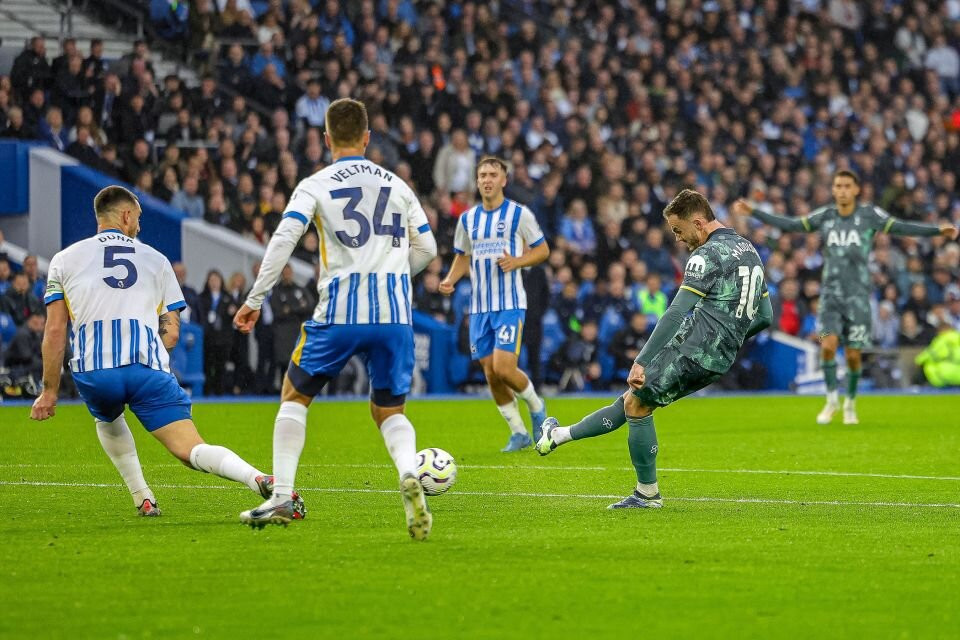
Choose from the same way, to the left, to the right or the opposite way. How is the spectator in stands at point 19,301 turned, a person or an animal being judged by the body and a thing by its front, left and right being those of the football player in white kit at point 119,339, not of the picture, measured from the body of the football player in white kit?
the opposite way

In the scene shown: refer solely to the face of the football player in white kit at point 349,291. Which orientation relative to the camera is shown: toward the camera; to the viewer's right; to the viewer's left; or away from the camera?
away from the camera

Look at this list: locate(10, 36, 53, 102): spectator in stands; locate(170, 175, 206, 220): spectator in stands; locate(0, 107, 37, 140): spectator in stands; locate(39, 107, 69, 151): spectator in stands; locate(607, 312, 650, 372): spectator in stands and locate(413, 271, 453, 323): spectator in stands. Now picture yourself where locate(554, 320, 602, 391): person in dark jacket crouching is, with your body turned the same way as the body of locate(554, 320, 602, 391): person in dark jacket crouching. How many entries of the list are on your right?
5

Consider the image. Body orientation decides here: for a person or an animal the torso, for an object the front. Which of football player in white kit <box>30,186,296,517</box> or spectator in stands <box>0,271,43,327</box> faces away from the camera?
the football player in white kit

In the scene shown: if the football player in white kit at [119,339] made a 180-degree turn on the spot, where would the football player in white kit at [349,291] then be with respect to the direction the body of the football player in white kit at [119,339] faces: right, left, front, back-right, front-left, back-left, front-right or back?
front-left

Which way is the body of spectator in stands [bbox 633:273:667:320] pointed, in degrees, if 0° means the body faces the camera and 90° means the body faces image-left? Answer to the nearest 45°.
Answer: approximately 0°

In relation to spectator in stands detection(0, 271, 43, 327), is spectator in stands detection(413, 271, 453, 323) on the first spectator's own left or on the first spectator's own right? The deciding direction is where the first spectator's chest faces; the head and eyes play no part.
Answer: on the first spectator's own left

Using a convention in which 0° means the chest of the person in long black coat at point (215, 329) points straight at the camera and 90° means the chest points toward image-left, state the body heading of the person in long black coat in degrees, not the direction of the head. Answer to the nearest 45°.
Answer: approximately 0°

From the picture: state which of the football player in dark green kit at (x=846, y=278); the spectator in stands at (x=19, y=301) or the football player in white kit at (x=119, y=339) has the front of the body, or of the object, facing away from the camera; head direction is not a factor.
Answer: the football player in white kit

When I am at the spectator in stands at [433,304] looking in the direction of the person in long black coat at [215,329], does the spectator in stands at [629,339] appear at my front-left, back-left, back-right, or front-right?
back-left

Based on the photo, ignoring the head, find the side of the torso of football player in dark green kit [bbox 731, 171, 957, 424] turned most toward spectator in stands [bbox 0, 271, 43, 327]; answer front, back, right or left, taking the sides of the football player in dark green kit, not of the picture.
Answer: right

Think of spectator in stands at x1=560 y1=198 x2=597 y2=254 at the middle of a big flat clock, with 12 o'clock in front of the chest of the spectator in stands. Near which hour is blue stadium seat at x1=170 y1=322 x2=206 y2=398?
The blue stadium seat is roughly at 2 o'clock from the spectator in stands.

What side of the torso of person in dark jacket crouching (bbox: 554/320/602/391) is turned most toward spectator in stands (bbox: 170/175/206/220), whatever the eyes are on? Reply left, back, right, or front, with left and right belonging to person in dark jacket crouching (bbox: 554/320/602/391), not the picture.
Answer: right
